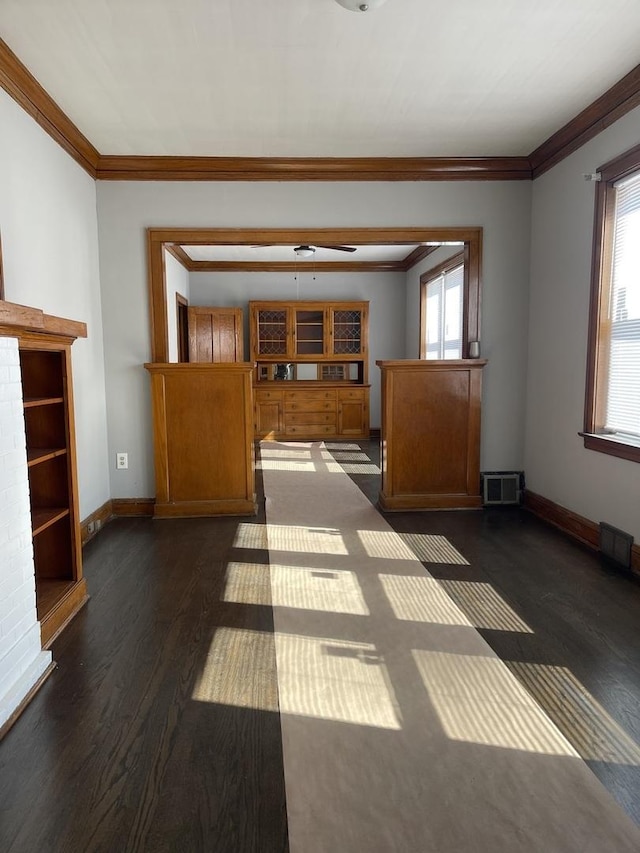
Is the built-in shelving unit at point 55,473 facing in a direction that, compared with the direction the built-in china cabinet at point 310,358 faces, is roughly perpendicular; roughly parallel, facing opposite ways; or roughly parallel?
roughly perpendicular

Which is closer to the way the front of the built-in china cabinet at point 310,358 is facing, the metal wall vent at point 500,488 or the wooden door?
the metal wall vent

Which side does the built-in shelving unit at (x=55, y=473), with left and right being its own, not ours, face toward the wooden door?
left

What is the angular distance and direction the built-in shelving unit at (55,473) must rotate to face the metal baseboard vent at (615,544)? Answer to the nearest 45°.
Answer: approximately 45° to its left

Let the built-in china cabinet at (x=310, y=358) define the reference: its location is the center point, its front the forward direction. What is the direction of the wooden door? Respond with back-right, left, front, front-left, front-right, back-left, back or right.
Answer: right

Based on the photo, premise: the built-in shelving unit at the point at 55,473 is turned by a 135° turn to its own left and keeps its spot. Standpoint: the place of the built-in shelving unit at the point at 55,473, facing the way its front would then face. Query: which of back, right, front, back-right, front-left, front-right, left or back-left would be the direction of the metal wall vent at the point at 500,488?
right

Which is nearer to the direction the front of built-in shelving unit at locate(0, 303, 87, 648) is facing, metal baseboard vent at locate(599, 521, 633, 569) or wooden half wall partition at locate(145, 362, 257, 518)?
the metal baseboard vent

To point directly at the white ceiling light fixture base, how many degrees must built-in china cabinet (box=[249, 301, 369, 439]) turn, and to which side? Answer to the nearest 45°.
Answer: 0° — it already faces it

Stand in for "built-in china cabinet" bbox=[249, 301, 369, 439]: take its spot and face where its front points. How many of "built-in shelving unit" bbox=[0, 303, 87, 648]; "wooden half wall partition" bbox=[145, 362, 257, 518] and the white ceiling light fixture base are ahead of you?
3

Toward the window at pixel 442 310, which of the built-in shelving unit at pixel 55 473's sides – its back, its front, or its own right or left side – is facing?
left

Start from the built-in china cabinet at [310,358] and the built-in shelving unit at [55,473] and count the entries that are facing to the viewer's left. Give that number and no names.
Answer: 0

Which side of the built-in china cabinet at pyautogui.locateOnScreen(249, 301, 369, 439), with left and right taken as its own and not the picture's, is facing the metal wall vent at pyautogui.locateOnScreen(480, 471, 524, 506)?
front

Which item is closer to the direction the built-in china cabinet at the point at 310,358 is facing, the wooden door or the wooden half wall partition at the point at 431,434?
the wooden half wall partition

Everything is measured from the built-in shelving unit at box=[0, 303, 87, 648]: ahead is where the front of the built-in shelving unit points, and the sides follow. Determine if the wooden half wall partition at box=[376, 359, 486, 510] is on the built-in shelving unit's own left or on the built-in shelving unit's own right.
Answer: on the built-in shelving unit's own left

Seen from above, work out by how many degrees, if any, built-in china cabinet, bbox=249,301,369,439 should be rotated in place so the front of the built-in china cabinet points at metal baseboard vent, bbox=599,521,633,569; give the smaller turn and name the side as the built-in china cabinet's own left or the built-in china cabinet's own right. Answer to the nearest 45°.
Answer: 0° — it already faces it

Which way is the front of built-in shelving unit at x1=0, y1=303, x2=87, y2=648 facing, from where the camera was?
facing the viewer and to the right of the viewer

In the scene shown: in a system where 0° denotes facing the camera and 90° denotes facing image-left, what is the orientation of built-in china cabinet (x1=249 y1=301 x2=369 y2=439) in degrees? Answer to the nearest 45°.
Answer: approximately 0°

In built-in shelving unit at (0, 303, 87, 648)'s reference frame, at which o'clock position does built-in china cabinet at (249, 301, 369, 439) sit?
built-in china cabinet at (249, 301, 369, 439) is roughly at 9 o'clock from built-in shelving unit at (0, 303, 87, 648).
